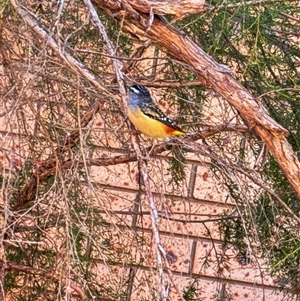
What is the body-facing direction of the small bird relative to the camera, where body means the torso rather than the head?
to the viewer's left

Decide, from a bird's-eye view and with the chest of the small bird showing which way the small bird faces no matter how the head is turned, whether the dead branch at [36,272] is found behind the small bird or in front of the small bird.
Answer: in front

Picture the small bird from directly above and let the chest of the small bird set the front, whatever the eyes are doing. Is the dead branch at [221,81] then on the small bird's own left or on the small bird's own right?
on the small bird's own left
